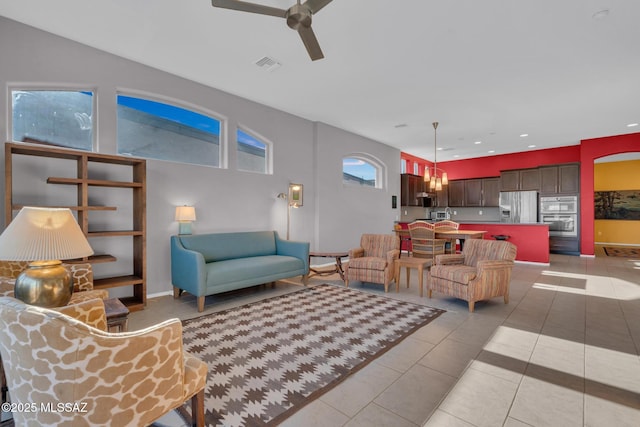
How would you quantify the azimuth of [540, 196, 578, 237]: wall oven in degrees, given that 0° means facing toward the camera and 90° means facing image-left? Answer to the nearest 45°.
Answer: approximately 0°

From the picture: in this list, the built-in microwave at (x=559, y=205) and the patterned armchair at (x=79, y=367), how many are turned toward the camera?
1

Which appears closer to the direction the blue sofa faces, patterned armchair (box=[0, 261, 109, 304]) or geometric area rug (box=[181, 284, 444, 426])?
the geometric area rug

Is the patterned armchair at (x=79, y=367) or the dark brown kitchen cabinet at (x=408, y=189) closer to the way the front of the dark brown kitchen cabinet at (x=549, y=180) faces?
the patterned armchair

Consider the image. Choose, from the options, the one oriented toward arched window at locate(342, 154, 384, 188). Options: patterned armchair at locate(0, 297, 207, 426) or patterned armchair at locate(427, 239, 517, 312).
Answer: patterned armchair at locate(0, 297, 207, 426)

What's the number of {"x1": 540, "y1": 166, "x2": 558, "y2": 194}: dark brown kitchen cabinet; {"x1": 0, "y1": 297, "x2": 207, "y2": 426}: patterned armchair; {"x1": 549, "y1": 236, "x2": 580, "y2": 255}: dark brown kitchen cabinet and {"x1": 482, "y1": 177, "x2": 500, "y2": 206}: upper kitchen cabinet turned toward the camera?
3

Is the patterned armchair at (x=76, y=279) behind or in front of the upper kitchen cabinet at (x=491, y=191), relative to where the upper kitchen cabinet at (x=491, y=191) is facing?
in front

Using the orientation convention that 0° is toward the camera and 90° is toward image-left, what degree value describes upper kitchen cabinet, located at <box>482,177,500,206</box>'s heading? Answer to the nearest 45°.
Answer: approximately 0°

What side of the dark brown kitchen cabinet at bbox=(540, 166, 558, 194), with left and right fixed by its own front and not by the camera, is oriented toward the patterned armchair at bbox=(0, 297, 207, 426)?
front

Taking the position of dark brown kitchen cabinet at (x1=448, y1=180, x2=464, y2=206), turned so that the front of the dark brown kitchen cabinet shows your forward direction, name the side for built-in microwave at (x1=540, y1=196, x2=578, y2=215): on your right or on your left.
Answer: on your left

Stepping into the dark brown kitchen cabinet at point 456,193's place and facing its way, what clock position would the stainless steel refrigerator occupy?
The stainless steel refrigerator is roughly at 10 o'clock from the dark brown kitchen cabinet.

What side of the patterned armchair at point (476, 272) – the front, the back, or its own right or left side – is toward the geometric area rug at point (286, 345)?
front

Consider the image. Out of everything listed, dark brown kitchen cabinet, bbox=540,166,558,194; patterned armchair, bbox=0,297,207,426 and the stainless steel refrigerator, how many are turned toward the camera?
2
